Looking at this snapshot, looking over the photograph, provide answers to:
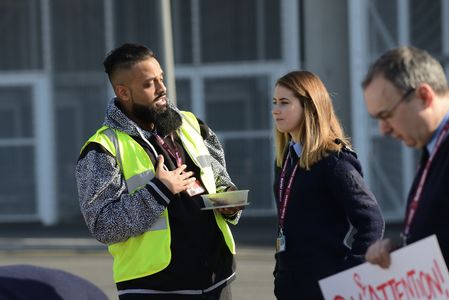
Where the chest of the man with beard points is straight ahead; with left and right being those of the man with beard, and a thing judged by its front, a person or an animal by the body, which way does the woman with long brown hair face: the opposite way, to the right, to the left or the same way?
to the right

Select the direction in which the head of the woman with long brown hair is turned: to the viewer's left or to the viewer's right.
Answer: to the viewer's left

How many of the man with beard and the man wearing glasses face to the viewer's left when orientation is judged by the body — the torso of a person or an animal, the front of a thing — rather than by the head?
1

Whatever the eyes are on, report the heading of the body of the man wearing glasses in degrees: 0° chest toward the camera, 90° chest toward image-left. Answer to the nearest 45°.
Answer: approximately 90°

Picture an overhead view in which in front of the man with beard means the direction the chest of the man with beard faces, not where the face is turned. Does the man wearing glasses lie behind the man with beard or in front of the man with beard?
in front

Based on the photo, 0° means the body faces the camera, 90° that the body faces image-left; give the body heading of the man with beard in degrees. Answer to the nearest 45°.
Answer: approximately 315°

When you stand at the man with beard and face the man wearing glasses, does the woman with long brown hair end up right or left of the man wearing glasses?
left

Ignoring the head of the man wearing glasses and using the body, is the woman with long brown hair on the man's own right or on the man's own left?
on the man's own right

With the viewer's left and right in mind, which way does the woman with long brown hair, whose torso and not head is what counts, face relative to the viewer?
facing the viewer and to the left of the viewer

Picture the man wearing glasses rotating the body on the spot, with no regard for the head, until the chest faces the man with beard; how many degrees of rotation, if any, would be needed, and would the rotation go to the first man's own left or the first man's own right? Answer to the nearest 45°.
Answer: approximately 45° to the first man's own right
